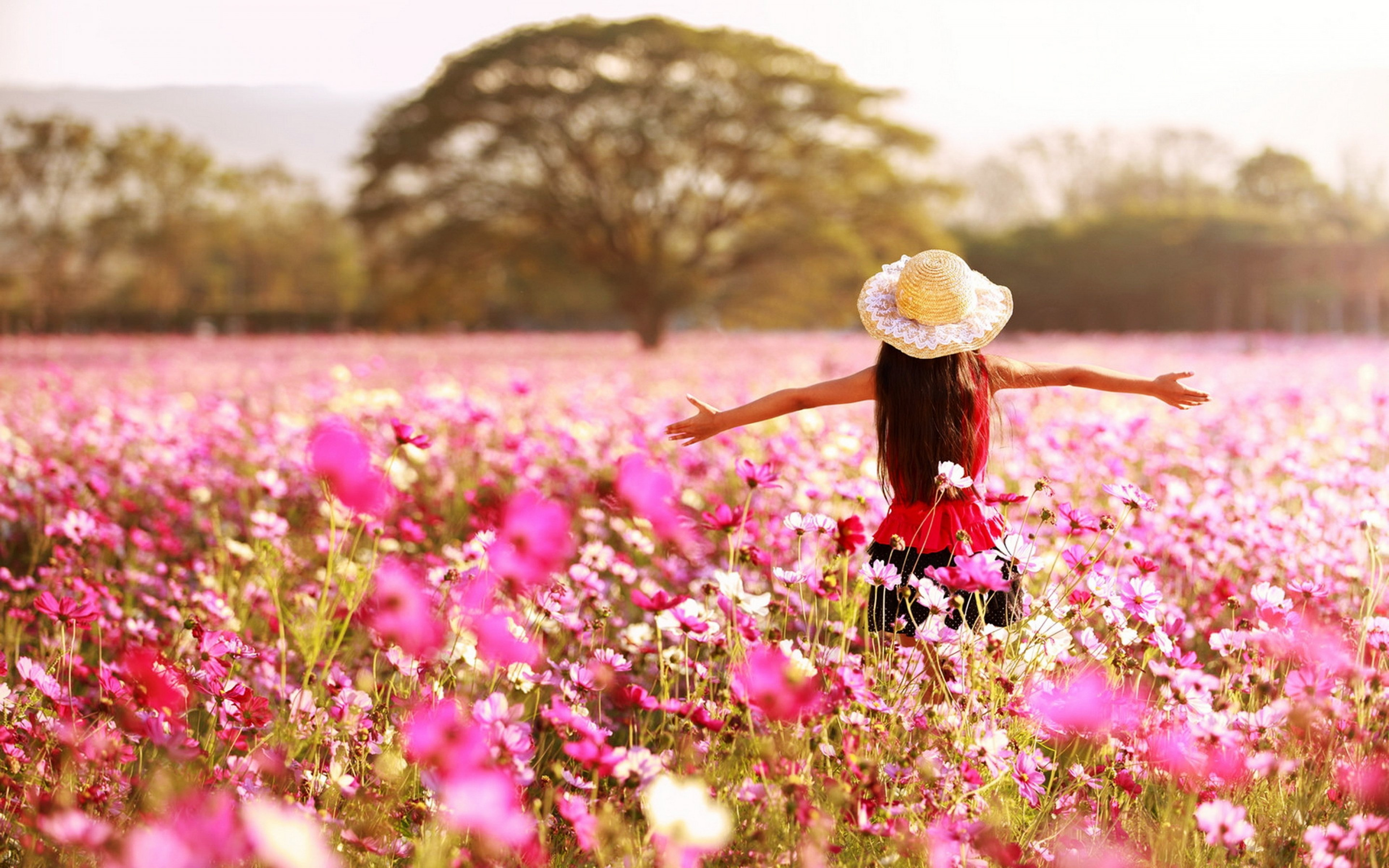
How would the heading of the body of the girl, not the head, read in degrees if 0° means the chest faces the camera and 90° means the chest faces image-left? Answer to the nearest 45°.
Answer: approximately 180°

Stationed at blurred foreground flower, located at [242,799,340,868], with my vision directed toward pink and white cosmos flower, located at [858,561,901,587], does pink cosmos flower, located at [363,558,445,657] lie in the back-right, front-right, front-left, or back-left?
front-left

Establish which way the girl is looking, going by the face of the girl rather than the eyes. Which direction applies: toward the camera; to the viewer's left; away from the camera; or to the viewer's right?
away from the camera

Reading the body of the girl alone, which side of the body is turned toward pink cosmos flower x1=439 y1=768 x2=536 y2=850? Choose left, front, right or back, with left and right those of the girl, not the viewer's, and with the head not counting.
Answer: back

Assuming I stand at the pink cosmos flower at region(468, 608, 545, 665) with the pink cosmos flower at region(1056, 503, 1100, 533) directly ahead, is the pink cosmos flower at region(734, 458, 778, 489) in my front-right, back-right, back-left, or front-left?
front-left

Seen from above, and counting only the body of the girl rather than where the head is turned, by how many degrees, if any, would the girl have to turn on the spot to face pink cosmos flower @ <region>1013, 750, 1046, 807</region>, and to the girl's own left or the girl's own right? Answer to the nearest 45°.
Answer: approximately 180°

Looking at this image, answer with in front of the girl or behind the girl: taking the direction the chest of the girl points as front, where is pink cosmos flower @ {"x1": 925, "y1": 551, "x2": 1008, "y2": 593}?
behind

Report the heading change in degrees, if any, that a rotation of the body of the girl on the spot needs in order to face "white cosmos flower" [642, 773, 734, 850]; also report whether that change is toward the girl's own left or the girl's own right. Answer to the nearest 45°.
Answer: approximately 180°

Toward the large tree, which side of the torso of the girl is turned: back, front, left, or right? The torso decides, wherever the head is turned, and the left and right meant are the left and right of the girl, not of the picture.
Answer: front

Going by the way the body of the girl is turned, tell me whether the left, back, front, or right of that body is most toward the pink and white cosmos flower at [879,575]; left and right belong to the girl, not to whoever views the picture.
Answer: back
